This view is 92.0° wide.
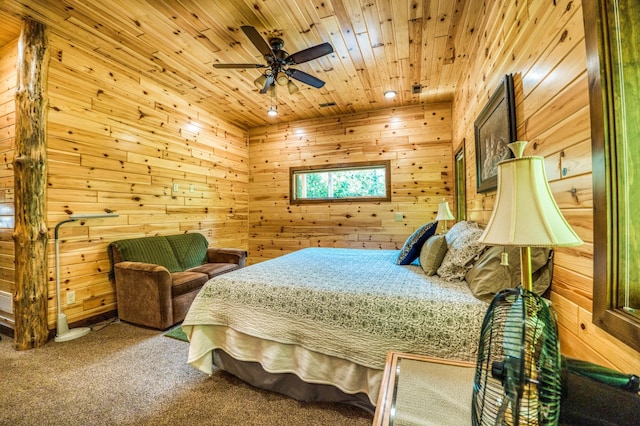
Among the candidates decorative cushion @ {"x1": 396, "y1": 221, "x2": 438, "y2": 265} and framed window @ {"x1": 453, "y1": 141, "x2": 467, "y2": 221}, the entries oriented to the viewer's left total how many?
2

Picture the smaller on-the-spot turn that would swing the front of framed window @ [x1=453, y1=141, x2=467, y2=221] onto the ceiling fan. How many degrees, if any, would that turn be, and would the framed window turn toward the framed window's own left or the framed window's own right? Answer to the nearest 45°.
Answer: approximately 45° to the framed window's own left

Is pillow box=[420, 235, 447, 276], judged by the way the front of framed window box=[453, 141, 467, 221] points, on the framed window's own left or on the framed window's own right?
on the framed window's own left

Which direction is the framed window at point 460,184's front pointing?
to the viewer's left

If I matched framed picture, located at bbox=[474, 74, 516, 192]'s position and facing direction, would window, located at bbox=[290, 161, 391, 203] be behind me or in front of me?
in front

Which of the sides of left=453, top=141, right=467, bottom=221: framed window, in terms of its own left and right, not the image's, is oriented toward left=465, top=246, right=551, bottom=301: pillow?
left

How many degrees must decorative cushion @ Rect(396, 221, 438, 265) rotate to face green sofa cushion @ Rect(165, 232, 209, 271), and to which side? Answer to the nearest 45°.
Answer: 0° — it already faces it

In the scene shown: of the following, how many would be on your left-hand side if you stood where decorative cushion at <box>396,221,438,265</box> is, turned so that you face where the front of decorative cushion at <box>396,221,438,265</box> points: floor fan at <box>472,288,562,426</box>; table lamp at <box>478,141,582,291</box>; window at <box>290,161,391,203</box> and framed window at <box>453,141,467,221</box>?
2

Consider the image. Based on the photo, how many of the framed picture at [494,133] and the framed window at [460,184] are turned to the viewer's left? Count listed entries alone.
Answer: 2

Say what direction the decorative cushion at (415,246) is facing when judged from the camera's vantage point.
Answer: facing to the left of the viewer

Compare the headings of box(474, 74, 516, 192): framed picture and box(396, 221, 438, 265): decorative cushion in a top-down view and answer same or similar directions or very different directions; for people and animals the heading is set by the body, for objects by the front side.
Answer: same or similar directions

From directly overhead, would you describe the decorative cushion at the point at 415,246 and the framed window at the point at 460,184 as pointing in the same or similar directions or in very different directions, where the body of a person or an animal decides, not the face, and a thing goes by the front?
same or similar directions

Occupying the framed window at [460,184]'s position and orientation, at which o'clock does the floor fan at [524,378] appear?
The floor fan is roughly at 9 o'clock from the framed window.

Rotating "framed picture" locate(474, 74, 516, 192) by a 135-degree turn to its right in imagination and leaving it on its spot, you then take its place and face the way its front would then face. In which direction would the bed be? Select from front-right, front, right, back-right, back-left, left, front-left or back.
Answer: back

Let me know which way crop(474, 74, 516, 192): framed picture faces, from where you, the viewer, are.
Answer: facing to the left of the viewer

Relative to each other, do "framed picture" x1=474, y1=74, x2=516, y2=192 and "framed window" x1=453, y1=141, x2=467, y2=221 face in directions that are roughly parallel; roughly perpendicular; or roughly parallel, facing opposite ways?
roughly parallel
